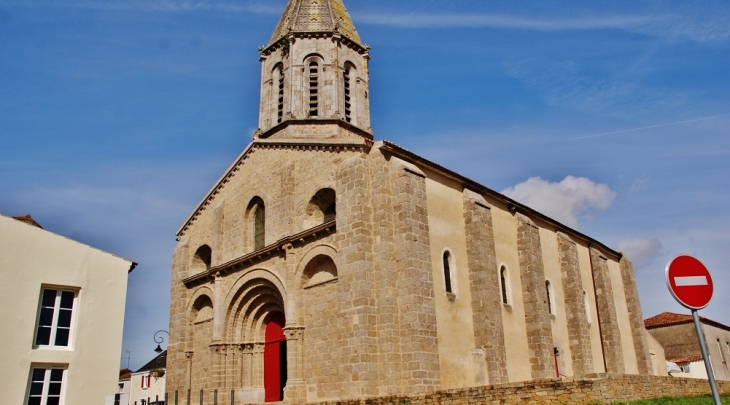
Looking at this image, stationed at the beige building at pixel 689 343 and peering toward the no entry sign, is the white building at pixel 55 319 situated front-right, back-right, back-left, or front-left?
front-right

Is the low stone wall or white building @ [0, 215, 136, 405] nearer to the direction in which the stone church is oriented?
the white building

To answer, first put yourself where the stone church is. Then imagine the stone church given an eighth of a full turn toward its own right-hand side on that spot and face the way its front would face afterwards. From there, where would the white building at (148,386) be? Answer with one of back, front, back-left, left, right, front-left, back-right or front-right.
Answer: front-right

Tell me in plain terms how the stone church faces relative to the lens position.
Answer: facing the viewer and to the left of the viewer

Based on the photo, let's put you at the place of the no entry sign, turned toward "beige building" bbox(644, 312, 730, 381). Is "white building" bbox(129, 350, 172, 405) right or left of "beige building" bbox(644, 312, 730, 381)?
left

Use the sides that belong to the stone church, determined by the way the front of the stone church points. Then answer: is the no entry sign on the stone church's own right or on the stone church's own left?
on the stone church's own left

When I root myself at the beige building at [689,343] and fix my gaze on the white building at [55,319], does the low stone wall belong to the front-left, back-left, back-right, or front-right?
front-left

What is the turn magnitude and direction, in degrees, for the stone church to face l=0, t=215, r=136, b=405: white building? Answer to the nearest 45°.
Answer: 0° — it already faces it

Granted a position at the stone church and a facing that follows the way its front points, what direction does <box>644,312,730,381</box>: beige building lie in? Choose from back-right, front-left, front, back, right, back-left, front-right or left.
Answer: back

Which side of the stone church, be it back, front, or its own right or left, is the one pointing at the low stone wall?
left
